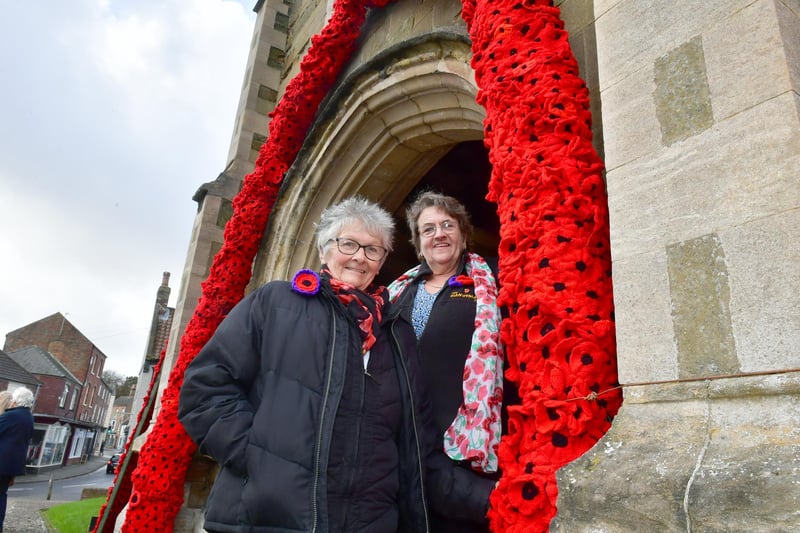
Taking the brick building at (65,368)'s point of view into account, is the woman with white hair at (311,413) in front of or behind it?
in front

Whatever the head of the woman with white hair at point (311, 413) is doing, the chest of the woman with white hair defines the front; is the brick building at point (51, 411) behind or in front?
behind

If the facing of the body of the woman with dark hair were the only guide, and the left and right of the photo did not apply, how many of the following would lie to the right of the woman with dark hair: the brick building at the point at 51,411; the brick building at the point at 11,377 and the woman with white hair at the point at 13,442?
3

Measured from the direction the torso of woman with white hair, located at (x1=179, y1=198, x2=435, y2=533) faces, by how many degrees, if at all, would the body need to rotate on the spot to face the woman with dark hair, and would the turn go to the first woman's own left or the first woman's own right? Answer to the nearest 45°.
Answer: approximately 90° to the first woman's own left

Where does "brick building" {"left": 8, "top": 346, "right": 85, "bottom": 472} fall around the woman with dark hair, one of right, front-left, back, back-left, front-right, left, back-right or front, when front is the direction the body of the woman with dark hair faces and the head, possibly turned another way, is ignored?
right

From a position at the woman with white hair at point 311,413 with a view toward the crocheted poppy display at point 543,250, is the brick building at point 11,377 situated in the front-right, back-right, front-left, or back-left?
back-left

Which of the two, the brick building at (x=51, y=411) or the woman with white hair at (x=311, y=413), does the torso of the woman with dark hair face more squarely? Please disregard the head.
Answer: the woman with white hair

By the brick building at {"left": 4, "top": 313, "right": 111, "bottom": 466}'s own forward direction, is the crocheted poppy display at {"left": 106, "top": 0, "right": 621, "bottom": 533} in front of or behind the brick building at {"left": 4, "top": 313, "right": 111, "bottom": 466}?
in front

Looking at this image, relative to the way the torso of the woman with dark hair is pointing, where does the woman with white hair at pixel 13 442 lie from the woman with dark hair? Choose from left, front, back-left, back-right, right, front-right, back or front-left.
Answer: right
